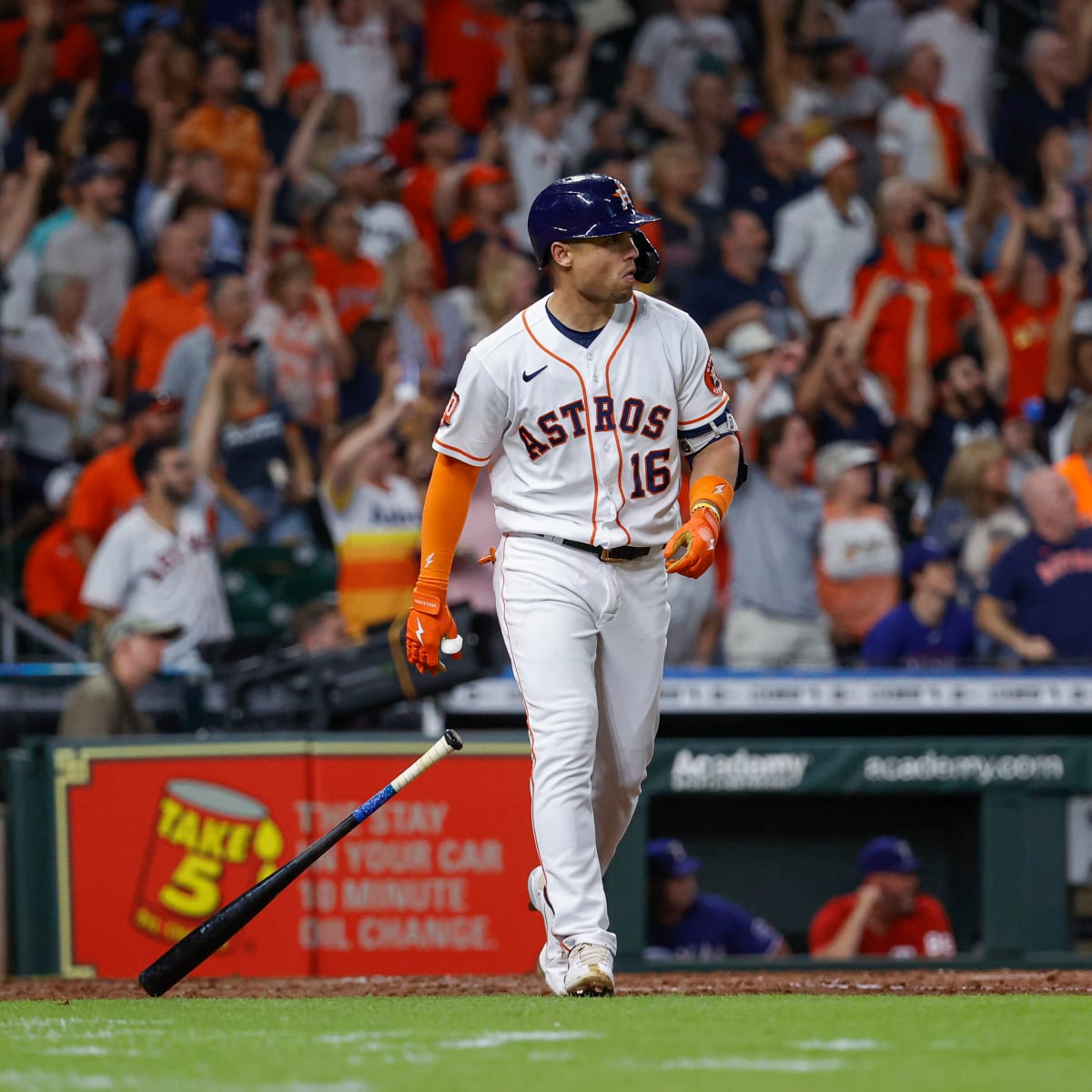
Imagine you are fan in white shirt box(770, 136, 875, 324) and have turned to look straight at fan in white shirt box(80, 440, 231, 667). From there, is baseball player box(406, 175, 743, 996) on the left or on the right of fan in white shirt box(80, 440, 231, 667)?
left

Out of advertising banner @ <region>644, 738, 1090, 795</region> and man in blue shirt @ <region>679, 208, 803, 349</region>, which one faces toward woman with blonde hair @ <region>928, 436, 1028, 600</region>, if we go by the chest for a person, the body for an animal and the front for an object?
the man in blue shirt

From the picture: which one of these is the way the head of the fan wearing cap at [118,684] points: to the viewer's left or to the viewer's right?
to the viewer's right

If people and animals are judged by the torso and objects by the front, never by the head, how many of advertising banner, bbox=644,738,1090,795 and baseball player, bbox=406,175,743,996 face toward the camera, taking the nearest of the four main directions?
2

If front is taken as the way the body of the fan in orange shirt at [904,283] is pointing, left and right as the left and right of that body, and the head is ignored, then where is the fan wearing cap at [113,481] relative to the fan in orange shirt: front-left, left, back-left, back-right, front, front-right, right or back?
front-right
